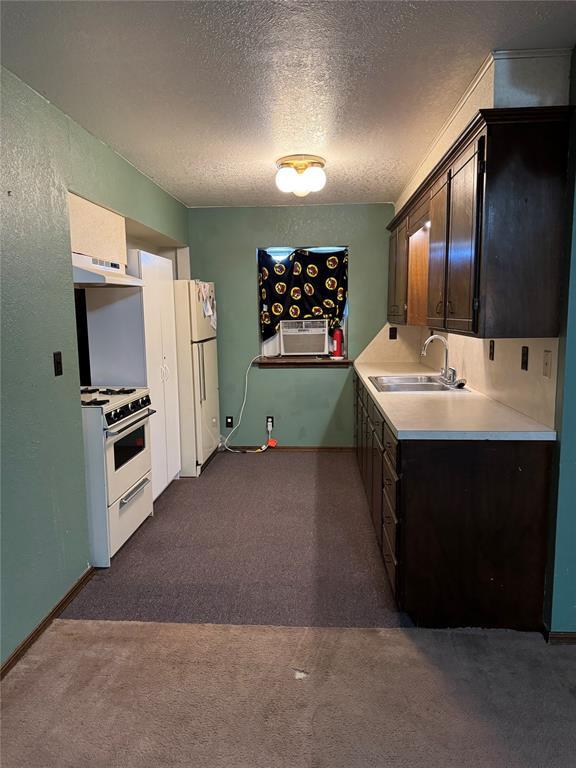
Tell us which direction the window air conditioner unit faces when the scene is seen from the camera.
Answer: facing the viewer

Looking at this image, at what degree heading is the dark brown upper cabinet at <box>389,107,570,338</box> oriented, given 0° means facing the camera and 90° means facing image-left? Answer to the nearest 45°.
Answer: approximately 90°

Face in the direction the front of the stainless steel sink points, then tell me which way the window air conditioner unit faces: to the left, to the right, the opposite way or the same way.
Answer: to the left

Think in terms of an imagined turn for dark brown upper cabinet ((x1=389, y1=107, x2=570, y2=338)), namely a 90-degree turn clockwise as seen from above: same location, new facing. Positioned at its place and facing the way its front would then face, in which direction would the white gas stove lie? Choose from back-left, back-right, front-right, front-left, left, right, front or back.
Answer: left

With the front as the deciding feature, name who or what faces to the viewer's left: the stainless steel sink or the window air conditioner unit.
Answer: the stainless steel sink

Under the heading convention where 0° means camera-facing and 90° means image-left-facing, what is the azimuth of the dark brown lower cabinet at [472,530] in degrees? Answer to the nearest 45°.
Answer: approximately 90°

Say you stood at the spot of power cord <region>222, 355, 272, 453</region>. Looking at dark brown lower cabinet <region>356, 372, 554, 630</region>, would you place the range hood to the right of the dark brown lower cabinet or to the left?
right

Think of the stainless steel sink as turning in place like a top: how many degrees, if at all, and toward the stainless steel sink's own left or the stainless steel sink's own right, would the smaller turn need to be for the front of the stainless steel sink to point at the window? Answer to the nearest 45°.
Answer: approximately 45° to the stainless steel sink's own right

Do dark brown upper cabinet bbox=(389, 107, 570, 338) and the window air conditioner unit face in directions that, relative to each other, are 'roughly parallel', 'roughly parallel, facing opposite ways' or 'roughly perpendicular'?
roughly perpendicular

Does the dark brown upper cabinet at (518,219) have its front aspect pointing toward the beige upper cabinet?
yes

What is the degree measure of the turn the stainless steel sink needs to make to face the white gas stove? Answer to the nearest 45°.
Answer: approximately 45° to its left

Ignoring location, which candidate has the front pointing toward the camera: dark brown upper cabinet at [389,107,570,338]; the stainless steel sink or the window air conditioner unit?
the window air conditioner unit

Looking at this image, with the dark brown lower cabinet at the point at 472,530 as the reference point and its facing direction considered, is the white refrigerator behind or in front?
in front

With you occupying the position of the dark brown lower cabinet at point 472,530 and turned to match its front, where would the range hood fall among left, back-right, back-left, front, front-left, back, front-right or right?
front

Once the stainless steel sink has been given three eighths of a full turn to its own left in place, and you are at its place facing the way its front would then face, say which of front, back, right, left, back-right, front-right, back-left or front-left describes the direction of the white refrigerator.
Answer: back-right

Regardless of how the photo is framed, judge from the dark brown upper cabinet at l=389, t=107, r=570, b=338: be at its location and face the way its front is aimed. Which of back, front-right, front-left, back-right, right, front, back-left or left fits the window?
front-right

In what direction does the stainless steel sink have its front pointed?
to the viewer's left

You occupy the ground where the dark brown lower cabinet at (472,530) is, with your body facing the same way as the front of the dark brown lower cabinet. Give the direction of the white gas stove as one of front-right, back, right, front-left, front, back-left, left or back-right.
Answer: front

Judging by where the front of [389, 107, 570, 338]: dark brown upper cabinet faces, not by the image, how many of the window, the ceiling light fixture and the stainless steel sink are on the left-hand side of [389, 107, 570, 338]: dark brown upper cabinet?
0
